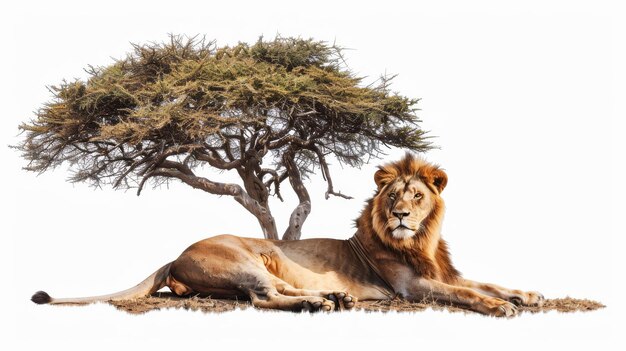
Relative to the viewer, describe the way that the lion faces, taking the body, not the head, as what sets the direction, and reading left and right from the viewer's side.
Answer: facing to the right of the viewer
